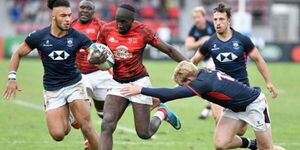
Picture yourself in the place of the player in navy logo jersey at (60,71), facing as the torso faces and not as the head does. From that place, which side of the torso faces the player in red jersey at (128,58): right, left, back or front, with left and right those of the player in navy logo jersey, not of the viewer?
left

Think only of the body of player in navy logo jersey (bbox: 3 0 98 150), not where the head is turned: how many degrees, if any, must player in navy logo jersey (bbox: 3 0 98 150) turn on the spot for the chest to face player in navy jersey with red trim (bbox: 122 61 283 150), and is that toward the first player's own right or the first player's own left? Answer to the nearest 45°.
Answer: approximately 45° to the first player's own left

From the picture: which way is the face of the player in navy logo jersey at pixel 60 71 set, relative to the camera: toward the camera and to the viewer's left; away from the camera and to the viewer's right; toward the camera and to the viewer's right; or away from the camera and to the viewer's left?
toward the camera and to the viewer's right

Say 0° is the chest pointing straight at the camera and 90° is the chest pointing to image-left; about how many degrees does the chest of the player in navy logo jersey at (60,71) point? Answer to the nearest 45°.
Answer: approximately 0°

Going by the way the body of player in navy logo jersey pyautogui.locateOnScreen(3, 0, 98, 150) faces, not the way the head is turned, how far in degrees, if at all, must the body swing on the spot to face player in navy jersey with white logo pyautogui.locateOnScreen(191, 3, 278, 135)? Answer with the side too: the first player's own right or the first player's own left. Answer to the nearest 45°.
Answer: approximately 90° to the first player's own left
